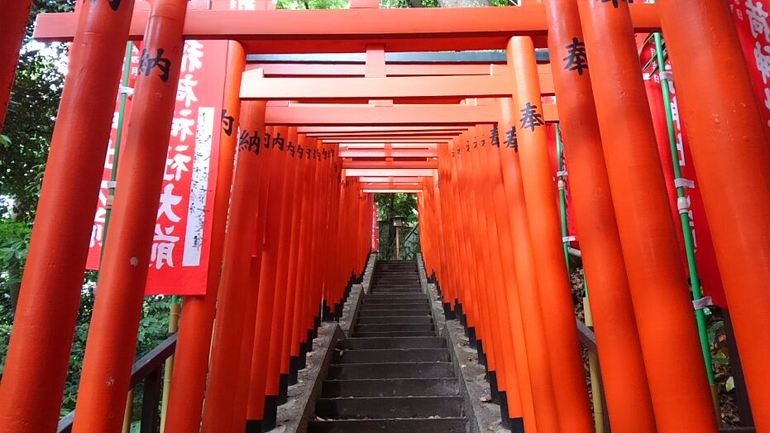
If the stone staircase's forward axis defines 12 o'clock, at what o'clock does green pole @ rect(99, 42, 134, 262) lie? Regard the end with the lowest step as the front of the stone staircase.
The green pole is roughly at 1 o'clock from the stone staircase.

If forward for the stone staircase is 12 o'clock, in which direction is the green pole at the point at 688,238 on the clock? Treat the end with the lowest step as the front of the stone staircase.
The green pole is roughly at 11 o'clock from the stone staircase.

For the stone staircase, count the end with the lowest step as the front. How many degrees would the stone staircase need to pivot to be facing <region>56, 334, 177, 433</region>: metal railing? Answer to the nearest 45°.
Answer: approximately 45° to its right

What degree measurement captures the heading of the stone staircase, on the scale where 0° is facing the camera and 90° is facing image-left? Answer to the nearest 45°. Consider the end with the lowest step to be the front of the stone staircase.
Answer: approximately 0°

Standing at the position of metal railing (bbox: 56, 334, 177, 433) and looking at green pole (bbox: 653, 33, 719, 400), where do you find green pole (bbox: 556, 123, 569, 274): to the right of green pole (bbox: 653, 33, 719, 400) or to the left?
left
